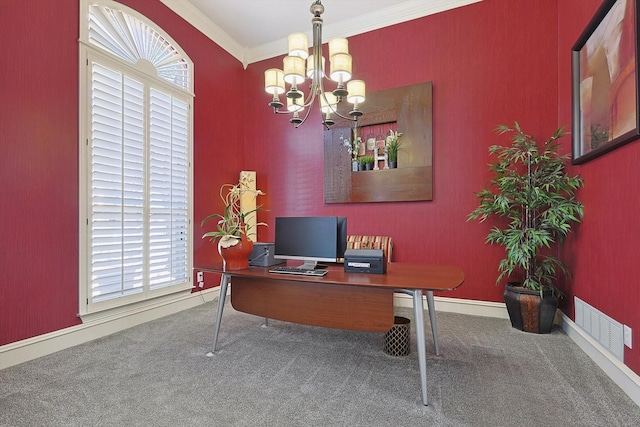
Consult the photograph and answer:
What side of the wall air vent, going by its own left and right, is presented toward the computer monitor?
front

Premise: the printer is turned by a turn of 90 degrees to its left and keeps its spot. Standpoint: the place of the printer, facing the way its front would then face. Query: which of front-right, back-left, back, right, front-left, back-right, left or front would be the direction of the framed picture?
front

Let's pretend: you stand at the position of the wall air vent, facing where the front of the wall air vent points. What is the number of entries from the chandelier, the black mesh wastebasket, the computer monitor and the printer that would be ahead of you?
4

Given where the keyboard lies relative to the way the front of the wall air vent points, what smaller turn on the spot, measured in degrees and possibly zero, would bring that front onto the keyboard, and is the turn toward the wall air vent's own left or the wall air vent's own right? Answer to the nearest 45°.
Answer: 0° — it already faces it

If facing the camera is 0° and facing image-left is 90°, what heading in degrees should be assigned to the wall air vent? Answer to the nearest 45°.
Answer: approximately 45°

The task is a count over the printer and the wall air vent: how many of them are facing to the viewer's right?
0

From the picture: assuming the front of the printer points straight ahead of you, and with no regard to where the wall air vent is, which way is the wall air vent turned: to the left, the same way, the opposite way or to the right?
to the right
